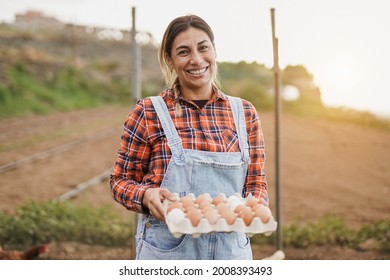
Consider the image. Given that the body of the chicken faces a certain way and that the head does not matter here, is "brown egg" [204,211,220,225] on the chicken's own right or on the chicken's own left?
on the chicken's own right

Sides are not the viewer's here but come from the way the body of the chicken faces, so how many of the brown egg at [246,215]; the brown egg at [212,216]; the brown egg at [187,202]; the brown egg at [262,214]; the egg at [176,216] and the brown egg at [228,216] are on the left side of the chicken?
0

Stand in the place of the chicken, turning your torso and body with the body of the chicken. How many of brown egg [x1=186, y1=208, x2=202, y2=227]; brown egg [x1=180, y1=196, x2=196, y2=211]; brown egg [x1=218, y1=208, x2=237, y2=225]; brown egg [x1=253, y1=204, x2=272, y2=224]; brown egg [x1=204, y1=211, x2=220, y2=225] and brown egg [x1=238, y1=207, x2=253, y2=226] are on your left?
0

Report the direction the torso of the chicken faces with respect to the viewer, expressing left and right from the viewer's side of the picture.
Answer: facing to the right of the viewer

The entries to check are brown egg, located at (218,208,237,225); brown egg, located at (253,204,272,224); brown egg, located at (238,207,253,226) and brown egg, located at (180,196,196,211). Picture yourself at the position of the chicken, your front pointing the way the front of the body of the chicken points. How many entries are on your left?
0

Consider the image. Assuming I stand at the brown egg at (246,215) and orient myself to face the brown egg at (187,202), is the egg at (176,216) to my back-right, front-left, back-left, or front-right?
front-left

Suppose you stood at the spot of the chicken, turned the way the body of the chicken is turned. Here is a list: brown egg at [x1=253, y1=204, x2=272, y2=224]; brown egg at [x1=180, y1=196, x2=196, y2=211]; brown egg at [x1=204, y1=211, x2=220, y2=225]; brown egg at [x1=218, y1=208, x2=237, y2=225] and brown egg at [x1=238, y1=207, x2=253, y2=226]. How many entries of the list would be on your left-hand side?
0

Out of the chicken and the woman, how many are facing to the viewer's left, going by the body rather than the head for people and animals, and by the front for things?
0

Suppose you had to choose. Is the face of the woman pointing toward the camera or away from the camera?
toward the camera
